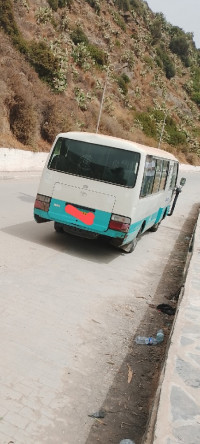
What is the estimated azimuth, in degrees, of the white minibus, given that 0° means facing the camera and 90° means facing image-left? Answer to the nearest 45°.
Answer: approximately 225°

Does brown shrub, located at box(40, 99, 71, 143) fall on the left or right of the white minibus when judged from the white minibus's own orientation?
on its left

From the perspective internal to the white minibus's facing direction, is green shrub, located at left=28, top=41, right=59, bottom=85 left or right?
on its left

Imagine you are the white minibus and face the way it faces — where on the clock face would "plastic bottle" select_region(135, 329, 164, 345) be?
The plastic bottle is roughly at 4 o'clock from the white minibus.

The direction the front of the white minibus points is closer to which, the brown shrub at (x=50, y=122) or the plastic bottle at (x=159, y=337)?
the brown shrub

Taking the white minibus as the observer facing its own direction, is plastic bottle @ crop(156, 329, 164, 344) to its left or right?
on its right

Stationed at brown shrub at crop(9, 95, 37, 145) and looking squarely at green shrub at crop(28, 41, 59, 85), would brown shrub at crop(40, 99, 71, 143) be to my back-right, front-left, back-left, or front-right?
front-right

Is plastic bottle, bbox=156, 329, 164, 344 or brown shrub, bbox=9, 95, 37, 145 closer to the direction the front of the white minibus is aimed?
the brown shrub
